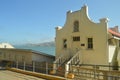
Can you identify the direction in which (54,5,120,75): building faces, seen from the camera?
facing the viewer and to the left of the viewer

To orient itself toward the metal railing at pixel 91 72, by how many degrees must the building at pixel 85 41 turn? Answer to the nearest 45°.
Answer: approximately 45° to its left
